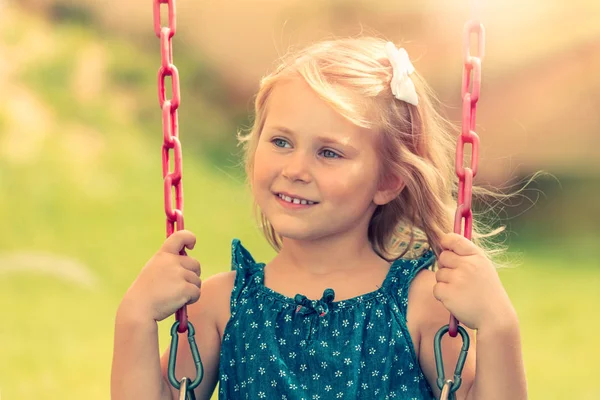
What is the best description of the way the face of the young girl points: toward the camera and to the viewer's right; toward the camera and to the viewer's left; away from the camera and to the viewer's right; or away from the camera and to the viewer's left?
toward the camera and to the viewer's left

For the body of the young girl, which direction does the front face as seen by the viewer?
toward the camera
